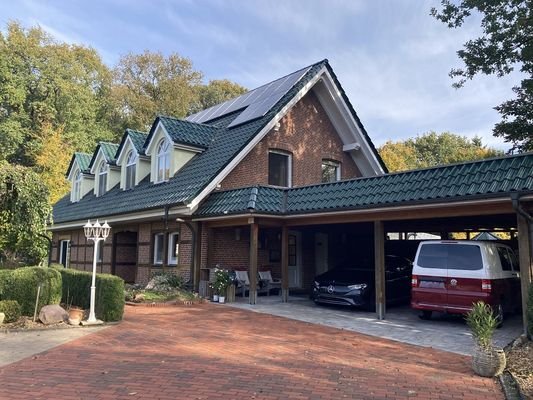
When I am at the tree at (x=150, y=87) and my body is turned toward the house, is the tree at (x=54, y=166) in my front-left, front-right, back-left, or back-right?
front-right

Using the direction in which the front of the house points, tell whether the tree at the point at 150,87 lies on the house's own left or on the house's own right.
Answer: on the house's own right

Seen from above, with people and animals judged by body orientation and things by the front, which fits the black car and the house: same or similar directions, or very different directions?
same or similar directions

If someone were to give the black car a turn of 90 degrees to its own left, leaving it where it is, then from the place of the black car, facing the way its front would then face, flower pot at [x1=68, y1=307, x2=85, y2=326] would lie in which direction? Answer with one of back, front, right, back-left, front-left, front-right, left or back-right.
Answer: right

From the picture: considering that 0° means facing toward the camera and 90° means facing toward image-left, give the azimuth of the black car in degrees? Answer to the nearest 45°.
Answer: approximately 45°

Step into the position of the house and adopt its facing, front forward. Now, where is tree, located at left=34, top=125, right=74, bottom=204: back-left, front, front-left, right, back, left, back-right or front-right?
right

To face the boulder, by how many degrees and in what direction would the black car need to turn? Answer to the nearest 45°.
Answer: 0° — it already faces it

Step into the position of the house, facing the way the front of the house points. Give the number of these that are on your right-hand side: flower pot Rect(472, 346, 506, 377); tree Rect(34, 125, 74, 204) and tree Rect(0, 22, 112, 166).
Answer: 2

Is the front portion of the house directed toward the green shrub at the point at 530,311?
no

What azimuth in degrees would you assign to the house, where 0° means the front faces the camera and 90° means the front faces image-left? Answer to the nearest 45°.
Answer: approximately 45°

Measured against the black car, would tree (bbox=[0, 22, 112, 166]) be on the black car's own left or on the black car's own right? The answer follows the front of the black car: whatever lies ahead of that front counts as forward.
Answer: on the black car's own right

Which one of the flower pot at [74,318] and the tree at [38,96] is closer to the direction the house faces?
the flower pot

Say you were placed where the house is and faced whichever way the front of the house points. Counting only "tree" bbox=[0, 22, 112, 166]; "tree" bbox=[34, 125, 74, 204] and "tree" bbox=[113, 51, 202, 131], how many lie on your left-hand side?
0

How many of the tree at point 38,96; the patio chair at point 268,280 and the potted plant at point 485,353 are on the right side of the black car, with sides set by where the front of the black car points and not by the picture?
2
